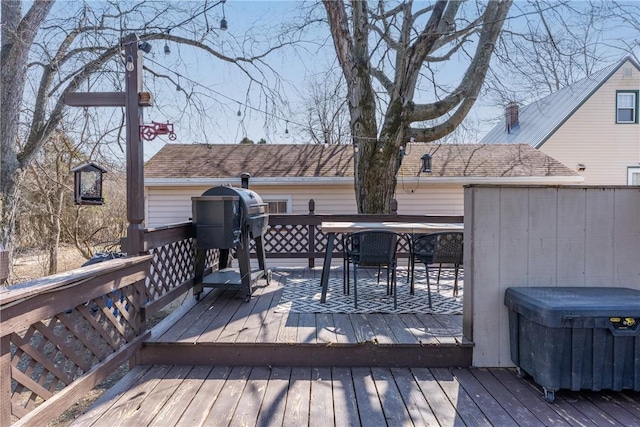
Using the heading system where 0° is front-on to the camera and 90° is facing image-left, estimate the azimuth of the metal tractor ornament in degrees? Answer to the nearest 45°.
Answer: approximately 270°

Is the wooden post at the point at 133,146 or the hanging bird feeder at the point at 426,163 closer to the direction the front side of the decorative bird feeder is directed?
the wooden post

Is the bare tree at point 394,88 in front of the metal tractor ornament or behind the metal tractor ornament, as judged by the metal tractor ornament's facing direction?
in front

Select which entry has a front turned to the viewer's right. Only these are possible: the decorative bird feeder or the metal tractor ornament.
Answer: the metal tractor ornament

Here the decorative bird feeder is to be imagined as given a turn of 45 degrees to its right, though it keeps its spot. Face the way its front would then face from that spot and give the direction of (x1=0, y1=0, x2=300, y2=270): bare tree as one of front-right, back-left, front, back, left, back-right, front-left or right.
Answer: back-right
